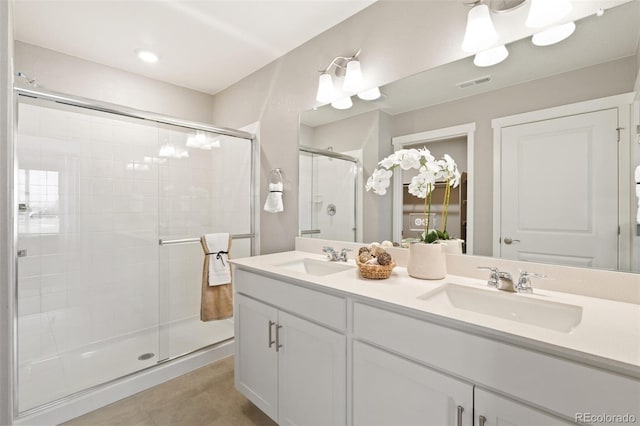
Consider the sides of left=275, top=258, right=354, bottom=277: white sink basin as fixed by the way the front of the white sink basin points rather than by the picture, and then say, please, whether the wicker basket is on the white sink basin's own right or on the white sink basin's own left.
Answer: on the white sink basin's own left

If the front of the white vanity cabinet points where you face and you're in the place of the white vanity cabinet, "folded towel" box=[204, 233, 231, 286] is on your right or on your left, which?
on your right

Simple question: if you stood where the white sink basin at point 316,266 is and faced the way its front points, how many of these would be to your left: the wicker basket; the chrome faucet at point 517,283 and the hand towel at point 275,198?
2

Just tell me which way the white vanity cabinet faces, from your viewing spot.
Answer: facing the viewer and to the left of the viewer

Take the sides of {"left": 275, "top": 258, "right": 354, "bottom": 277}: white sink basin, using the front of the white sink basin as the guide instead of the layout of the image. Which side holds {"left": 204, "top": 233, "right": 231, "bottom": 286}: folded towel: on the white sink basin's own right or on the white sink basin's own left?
on the white sink basin's own right

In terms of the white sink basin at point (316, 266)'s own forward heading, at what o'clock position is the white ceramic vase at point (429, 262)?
The white ceramic vase is roughly at 9 o'clock from the white sink basin.

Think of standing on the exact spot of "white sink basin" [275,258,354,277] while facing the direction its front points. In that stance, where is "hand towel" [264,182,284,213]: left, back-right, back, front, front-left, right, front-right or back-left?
right

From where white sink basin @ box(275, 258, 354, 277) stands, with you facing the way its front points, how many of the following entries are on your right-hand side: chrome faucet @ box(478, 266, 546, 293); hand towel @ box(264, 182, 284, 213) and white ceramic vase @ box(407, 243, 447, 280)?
1

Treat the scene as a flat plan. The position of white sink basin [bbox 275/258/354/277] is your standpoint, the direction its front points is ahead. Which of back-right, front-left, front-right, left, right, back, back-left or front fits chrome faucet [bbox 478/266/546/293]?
left
